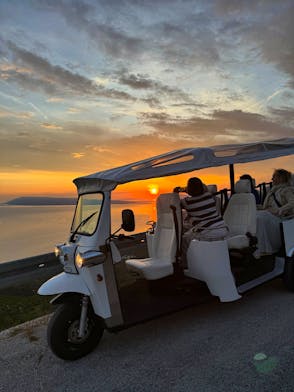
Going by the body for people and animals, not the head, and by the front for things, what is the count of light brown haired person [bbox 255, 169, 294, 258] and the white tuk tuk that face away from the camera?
0

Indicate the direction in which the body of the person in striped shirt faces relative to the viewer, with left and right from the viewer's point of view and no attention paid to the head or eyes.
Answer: facing away from the viewer and to the left of the viewer

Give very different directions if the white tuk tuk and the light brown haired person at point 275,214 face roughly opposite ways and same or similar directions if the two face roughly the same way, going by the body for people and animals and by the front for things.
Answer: same or similar directions

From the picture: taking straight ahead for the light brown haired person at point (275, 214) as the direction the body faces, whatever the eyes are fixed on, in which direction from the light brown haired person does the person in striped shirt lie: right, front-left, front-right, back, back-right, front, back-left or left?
front

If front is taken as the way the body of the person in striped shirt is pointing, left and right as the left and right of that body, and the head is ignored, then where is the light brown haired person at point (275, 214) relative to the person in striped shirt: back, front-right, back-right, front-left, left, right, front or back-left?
right

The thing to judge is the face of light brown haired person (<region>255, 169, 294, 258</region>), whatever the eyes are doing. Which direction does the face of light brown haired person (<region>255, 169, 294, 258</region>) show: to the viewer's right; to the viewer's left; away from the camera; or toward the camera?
to the viewer's left

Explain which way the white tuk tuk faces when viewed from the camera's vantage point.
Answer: facing the viewer and to the left of the viewer
